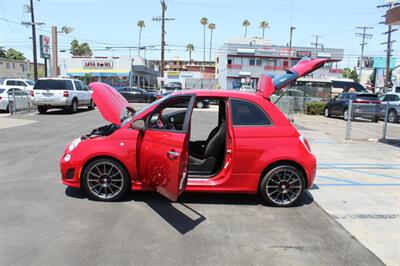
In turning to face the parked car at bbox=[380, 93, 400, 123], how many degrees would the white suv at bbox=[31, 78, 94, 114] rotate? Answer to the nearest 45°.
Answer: approximately 45° to its right

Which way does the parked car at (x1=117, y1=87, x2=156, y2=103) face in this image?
to the viewer's right

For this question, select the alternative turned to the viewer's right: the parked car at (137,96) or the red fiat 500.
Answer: the parked car

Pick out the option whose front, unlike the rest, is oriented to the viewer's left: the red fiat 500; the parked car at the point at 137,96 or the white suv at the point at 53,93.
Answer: the red fiat 500

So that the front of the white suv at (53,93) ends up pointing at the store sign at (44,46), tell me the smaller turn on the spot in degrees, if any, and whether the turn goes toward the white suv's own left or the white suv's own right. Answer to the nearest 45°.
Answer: approximately 45° to the white suv's own left

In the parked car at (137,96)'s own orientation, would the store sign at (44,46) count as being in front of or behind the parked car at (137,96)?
behind

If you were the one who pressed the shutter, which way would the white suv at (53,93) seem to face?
facing away from the viewer and to the right of the viewer

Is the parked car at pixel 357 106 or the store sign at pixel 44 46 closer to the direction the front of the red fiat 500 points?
the store sign

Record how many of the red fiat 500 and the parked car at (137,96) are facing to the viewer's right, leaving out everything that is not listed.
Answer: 1

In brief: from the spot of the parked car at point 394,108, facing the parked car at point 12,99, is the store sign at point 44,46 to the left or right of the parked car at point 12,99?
right

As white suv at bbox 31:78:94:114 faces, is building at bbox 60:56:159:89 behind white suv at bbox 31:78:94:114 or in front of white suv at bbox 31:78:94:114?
in front

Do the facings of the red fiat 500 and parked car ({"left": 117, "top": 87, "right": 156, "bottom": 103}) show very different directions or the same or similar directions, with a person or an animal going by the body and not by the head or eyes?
very different directions

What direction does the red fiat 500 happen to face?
to the viewer's left

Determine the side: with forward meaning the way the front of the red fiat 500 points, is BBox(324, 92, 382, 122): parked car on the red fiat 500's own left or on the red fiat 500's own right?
on the red fiat 500's own right

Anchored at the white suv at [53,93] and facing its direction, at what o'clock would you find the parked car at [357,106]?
The parked car is roughly at 2 o'clock from the white suv.
